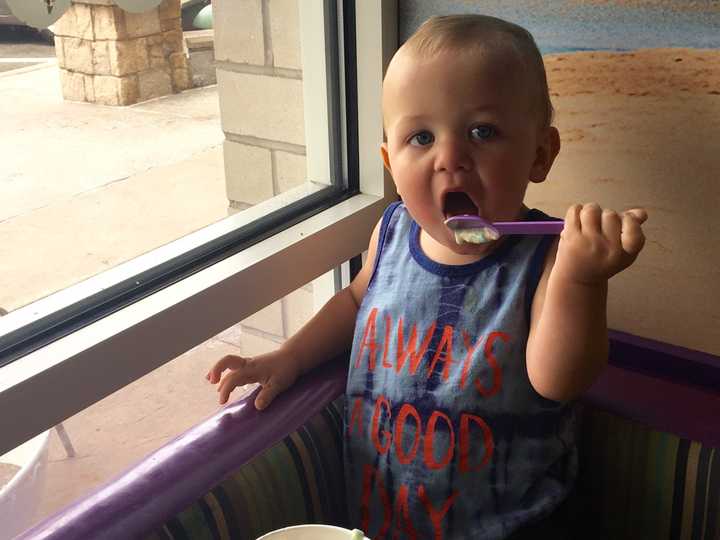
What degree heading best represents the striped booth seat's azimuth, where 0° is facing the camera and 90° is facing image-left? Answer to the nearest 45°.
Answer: approximately 0°
